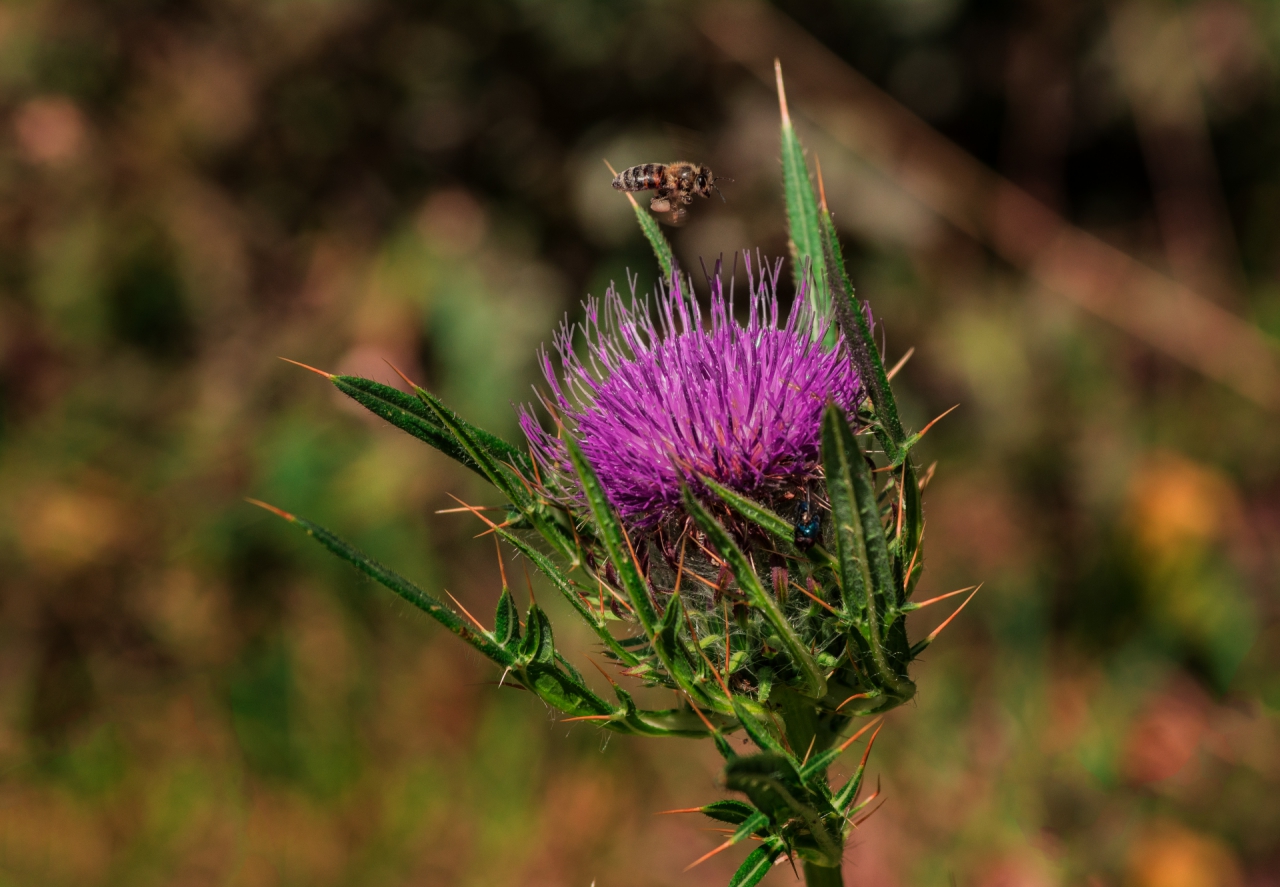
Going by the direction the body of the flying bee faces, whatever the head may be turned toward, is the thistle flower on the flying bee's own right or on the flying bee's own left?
on the flying bee's own right

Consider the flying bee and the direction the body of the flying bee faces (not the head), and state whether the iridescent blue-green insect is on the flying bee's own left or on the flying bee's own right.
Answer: on the flying bee's own right

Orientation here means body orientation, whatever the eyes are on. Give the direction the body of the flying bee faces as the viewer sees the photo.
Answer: to the viewer's right
